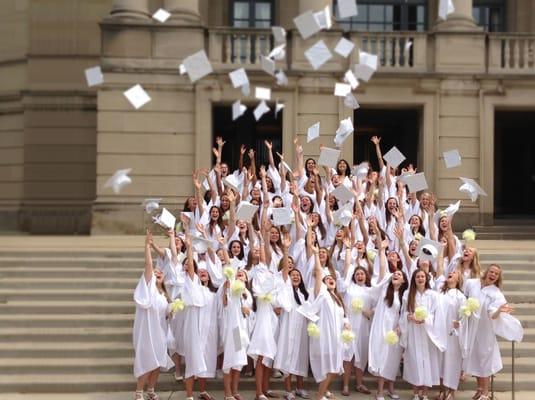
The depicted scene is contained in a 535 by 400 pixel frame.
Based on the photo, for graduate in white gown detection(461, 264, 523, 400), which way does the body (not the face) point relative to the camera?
toward the camera

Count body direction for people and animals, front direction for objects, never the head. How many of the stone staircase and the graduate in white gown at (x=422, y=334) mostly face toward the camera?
2

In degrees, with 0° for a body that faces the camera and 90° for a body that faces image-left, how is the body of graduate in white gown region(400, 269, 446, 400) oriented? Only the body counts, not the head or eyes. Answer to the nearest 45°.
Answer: approximately 0°

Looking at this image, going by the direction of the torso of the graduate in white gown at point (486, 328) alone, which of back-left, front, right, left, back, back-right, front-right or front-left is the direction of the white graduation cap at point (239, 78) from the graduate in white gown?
back-right

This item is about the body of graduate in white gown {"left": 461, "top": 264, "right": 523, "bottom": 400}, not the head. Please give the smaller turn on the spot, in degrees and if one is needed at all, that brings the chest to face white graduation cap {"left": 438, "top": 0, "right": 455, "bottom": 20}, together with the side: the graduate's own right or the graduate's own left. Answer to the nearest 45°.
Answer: approximately 180°

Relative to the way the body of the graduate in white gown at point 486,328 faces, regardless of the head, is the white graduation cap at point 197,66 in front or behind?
behind

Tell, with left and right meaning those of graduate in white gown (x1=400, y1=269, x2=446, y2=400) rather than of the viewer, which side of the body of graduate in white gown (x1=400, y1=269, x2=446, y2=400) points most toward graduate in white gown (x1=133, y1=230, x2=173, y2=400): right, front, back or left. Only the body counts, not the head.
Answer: right

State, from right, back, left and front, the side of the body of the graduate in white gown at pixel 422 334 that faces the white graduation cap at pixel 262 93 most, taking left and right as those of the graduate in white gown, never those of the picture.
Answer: back

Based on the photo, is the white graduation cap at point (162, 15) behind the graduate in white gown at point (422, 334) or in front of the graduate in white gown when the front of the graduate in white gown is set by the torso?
behind

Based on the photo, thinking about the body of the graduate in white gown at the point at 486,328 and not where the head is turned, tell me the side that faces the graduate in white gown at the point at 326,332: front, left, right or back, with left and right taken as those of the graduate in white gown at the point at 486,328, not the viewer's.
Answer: right
